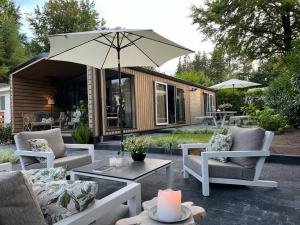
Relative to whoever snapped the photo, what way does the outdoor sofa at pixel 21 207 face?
facing away from the viewer and to the right of the viewer

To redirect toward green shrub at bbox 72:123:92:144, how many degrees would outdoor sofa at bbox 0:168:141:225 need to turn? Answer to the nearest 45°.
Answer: approximately 45° to its left

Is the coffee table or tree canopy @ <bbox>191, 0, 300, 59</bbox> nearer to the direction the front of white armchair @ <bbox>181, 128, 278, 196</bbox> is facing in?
the coffee table

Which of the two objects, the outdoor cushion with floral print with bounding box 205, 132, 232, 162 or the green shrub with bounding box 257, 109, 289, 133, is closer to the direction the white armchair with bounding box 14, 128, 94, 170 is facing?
the outdoor cushion with floral print

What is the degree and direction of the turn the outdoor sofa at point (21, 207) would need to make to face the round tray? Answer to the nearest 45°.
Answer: approximately 45° to its right

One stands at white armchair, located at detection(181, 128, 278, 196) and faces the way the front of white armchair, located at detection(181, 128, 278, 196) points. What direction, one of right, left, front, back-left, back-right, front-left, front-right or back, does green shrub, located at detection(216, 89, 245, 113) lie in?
back-right

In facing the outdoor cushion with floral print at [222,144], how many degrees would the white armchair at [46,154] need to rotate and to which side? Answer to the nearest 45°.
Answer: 0° — it already faces it

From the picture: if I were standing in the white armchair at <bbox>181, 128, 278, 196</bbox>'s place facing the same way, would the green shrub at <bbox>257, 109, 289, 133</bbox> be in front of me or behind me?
behind

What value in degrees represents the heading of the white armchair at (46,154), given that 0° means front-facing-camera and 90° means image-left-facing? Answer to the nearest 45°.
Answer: approximately 315°
